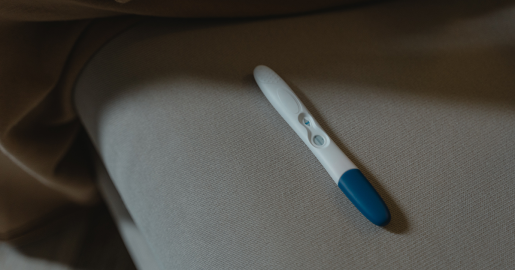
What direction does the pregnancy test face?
toward the camera
